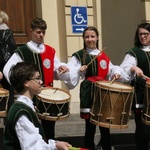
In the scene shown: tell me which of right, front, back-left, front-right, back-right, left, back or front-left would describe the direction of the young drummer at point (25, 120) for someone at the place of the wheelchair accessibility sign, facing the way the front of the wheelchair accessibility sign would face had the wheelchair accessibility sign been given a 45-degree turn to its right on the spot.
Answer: front-left

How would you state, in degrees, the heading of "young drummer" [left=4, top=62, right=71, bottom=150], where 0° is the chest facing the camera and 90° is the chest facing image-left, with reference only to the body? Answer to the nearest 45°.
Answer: approximately 270°

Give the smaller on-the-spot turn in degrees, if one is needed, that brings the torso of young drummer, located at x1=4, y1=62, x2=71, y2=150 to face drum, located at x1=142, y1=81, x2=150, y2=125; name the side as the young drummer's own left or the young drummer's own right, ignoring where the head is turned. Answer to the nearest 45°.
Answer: approximately 45° to the young drummer's own left

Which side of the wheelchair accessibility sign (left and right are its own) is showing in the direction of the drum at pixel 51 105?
front

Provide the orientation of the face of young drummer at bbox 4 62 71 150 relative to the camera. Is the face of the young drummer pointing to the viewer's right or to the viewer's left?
to the viewer's right

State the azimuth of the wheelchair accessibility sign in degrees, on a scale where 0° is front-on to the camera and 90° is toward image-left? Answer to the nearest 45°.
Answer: approximately 0°
